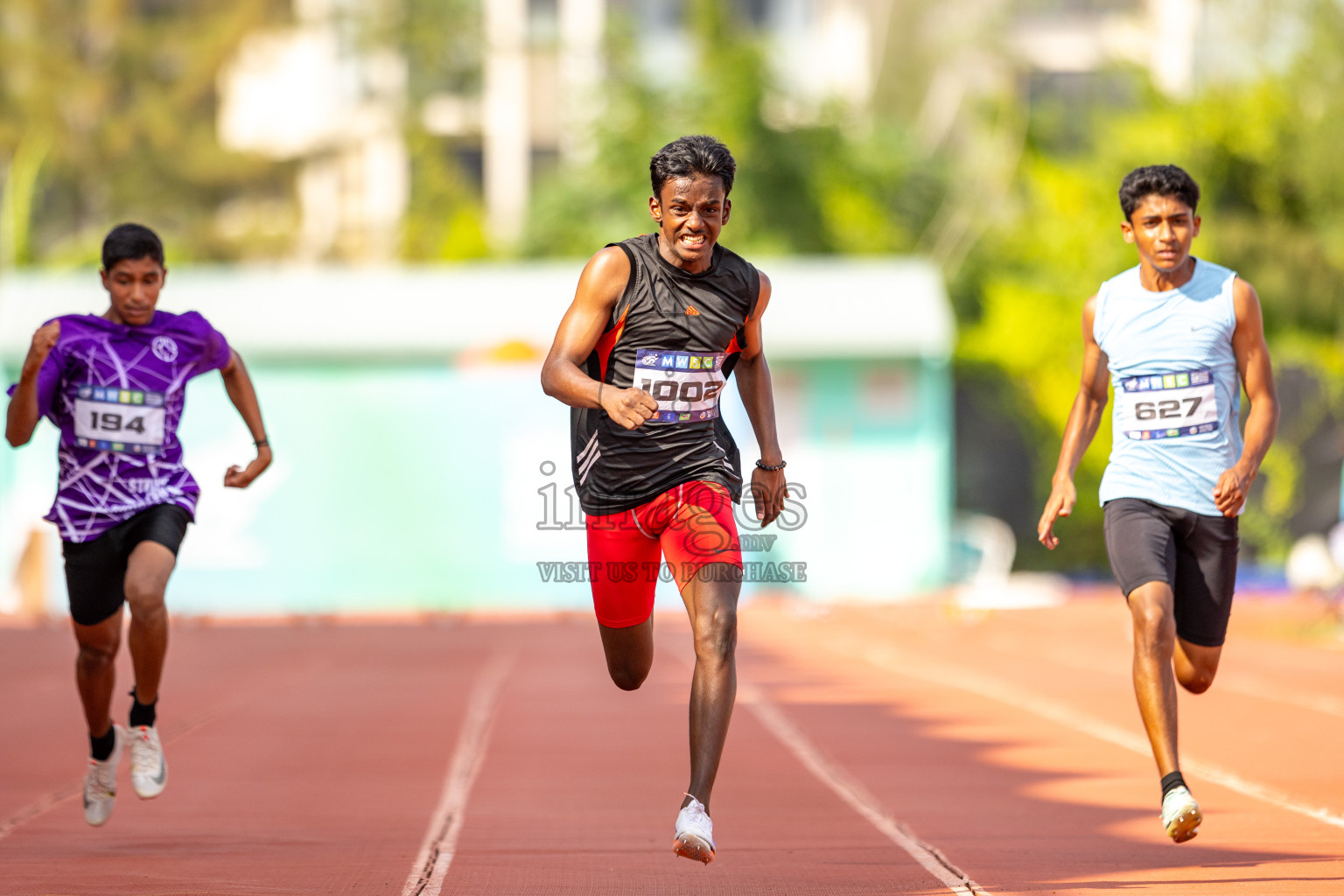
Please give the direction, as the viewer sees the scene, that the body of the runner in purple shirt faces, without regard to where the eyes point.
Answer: toward the camera

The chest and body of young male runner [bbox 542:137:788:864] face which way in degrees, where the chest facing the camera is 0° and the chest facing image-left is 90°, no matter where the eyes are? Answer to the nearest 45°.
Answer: approximately 0°

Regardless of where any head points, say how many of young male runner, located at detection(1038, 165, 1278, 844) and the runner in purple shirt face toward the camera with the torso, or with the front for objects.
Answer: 2

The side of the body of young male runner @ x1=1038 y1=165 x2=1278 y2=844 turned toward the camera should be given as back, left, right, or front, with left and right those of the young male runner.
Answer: front

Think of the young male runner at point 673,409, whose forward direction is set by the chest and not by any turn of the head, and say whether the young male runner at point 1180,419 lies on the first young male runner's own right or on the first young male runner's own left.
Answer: on the first young male runner's own left

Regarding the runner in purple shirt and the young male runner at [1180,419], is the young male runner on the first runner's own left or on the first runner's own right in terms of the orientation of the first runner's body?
on the first runner's own left

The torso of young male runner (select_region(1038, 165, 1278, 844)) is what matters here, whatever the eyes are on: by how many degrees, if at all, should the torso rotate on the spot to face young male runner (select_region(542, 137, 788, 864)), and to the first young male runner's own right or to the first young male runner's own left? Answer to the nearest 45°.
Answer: approximately 45° to the first young male runner's own right

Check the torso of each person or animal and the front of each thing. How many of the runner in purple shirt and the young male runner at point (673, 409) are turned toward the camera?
2
